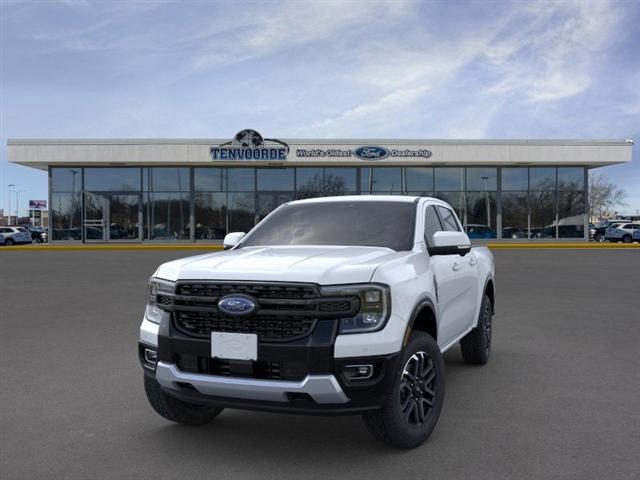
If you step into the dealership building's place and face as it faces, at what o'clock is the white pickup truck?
The white pickup truck is roughly at 12 o'clock from the dealership building.

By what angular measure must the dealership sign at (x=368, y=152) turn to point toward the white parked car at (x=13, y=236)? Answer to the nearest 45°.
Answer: approximately 90° to its right

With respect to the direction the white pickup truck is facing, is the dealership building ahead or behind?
behind

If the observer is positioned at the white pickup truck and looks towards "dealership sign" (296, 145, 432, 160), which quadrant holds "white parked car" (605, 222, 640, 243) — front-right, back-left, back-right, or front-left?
front-right

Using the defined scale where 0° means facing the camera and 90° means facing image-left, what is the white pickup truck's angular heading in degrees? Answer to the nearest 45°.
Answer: approximately 45°

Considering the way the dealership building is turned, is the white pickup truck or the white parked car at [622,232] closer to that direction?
the white pickup truck

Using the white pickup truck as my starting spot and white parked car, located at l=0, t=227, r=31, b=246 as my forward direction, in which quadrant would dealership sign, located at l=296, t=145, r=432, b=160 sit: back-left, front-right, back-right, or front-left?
front-right

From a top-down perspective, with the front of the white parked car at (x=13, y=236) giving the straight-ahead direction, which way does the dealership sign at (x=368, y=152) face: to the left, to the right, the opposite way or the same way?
to the right

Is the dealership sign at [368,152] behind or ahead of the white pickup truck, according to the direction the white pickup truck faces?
behind

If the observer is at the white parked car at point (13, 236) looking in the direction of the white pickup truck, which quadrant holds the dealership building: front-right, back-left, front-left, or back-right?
front-left

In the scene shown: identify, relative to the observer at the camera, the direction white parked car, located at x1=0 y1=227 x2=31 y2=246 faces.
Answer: facing the viewer and to the right of the viewer

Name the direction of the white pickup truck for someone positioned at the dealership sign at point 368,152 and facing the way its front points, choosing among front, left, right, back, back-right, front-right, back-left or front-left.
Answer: front

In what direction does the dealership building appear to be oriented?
toward the camera

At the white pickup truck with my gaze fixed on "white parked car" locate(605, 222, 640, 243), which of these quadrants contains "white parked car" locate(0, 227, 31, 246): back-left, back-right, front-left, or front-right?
front-left

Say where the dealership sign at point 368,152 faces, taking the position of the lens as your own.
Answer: facing the viewer
